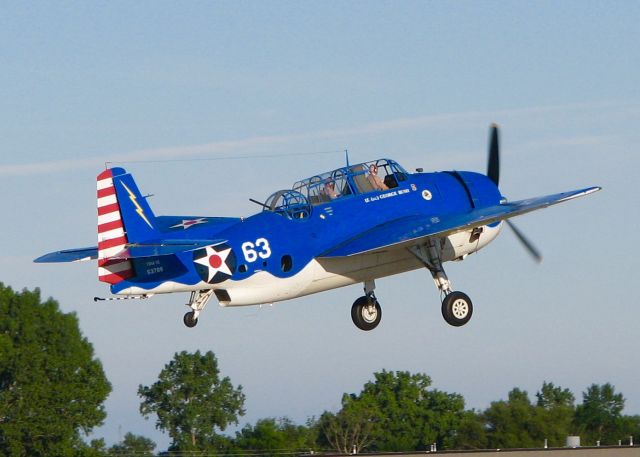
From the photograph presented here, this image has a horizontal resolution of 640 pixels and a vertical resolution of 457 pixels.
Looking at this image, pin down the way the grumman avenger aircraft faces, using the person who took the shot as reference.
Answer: facing away from the viewer and to the right of the viewer
